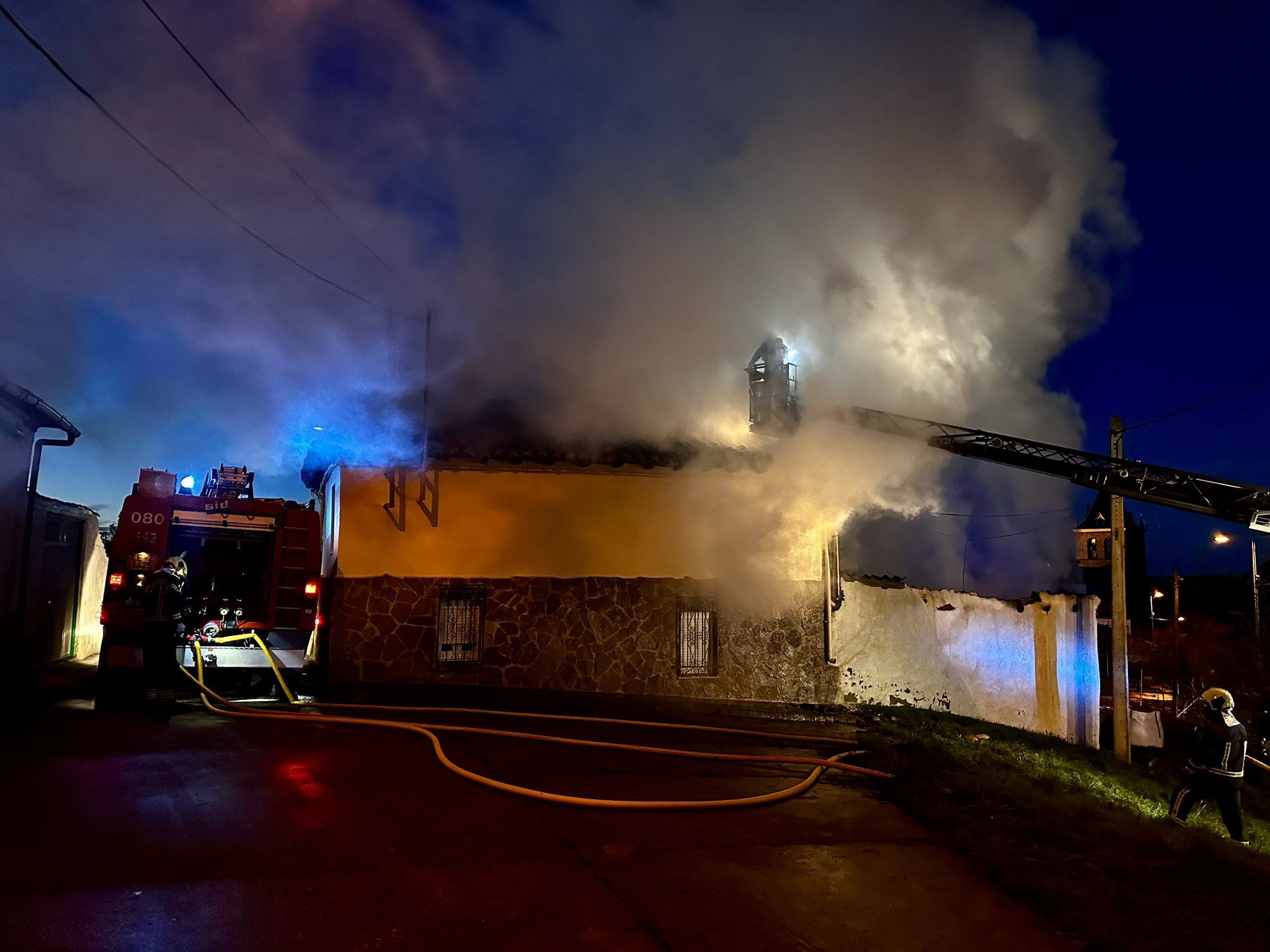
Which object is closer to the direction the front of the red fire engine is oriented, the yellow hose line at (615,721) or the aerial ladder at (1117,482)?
the aerial ladder

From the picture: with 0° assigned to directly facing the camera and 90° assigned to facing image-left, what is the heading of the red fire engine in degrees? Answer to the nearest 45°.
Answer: approximately 180°

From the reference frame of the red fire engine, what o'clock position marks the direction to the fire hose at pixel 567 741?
The fire hose is roughly at 5 o'clock from the red fire engine.

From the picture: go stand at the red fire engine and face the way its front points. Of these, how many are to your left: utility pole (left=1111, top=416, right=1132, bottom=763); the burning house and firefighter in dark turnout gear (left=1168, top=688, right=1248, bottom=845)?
0

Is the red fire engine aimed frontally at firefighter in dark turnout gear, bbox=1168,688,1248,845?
no

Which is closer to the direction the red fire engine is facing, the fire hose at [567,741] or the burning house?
the burning house

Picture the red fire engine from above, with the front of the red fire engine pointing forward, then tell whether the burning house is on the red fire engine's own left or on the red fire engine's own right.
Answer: on the red fire engine's own right

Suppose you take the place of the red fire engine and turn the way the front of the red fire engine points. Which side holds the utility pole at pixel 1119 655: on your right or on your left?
on your right

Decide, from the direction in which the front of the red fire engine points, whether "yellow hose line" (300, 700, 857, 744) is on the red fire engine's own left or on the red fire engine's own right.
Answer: on the red fire engine's own right

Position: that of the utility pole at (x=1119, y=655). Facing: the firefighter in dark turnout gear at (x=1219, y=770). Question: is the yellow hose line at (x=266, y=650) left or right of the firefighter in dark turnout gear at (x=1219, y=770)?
right
